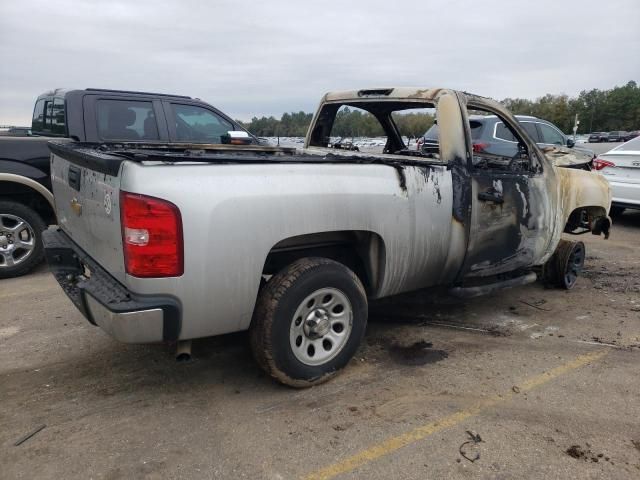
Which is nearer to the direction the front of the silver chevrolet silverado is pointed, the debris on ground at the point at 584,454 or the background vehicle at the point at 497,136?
the background vehicle

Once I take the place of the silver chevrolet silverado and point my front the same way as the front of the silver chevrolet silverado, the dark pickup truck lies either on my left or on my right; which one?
on my left

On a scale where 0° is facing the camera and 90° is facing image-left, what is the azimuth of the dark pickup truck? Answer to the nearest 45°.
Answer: approximately 270°

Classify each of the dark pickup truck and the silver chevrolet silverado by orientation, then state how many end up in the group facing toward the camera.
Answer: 0

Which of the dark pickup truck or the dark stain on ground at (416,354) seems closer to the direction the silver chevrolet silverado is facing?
the dark stain on ground

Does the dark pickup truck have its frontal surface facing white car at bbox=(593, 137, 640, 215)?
yes

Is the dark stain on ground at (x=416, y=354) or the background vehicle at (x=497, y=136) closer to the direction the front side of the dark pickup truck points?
the background vehicle

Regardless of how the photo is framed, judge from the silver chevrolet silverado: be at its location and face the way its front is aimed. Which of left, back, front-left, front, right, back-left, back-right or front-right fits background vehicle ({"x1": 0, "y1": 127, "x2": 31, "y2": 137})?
left

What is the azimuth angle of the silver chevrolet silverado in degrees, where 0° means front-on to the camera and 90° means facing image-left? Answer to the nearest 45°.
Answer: approximately 225°
